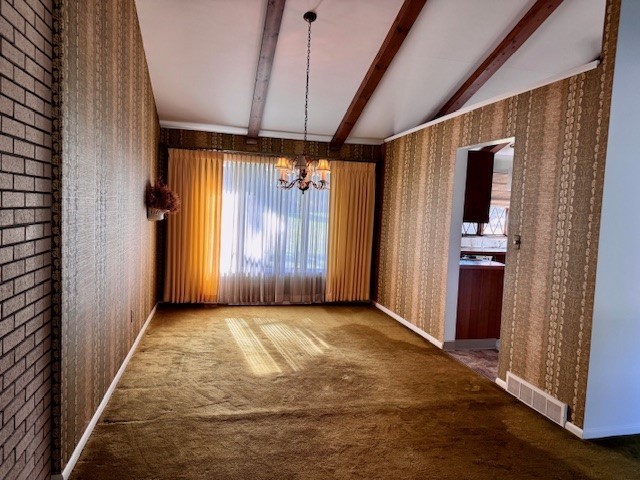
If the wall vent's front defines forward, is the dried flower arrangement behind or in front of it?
in front

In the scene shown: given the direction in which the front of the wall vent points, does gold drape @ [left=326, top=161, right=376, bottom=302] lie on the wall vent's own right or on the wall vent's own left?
on the wall vent's own right

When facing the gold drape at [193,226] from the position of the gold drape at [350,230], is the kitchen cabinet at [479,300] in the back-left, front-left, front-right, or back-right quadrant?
back-left

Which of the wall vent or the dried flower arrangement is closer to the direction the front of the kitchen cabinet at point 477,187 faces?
the wall vent

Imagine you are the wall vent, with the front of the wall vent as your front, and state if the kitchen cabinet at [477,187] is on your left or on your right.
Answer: on your right

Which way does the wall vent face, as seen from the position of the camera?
facing the viewer and to the left of the viewer

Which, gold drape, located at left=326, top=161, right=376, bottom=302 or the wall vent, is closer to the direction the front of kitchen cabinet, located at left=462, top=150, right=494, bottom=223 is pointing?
the wall vent

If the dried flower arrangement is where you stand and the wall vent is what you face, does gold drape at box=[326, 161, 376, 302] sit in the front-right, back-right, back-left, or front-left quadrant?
front-left
